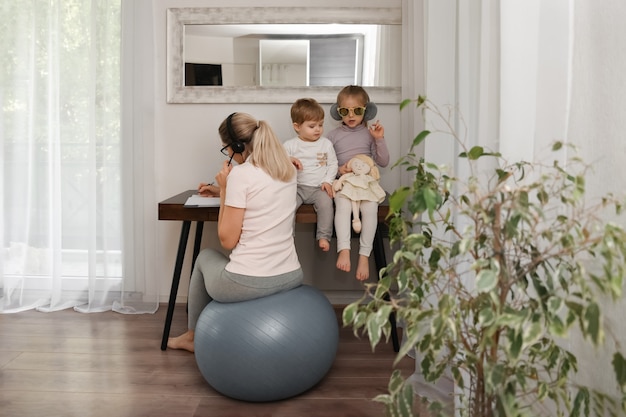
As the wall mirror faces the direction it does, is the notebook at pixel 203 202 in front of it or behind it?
in front

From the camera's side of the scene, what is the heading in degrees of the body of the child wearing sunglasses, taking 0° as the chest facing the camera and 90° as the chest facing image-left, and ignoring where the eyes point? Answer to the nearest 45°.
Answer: approximately 0°

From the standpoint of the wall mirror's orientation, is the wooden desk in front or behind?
in front

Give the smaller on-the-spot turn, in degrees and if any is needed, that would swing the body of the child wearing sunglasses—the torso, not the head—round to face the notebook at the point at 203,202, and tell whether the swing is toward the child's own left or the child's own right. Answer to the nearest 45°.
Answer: approximately 45° to the child's own right

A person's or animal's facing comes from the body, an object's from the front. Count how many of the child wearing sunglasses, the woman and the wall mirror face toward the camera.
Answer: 2

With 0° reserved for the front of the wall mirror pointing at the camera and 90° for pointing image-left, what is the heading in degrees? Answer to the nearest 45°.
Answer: approximately 0°

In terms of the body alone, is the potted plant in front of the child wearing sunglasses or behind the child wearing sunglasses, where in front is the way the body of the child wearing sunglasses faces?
in front

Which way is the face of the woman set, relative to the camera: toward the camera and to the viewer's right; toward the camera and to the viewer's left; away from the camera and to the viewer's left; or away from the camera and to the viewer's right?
away from the camera and to the viewer's left

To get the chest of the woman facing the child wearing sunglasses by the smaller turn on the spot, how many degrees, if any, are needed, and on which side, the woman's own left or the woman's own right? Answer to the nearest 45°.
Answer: approximately 90° to the woman's own right

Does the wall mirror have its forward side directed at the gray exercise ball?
yes
